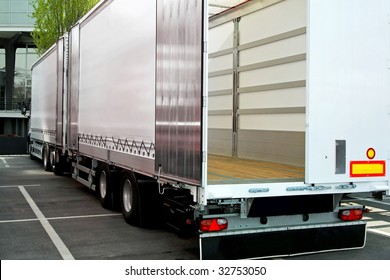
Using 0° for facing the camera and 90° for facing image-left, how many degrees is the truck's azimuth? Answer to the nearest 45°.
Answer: approximately 135°
